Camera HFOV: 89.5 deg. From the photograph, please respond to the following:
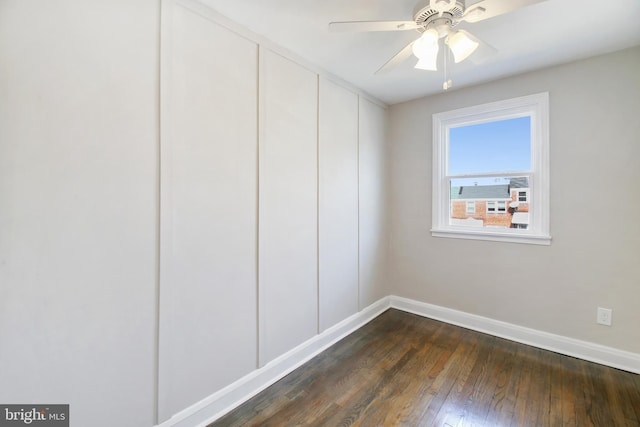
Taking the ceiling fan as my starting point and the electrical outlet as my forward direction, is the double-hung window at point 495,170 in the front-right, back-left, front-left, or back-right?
front-left

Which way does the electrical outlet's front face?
toward the camera

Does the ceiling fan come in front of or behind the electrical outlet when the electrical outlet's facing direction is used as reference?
in front
